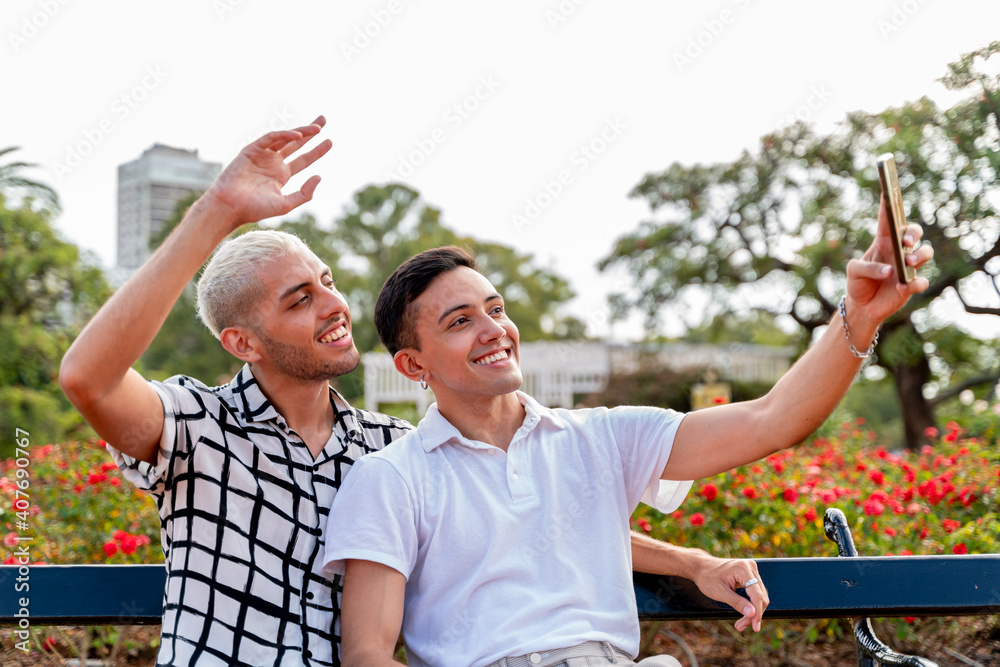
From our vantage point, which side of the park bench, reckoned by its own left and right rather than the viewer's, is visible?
front

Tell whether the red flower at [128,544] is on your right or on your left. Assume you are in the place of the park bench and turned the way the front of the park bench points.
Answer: on your right

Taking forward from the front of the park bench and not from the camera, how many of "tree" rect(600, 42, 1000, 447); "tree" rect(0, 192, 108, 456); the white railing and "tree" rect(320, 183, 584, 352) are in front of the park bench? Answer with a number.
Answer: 0

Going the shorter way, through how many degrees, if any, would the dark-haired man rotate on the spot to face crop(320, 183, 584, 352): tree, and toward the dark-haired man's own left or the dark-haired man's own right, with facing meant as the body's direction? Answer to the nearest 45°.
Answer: approximately 180°

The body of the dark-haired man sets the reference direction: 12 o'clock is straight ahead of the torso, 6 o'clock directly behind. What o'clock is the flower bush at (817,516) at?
The flower bush is roughly at 7 o'clock from the dark-haired man.

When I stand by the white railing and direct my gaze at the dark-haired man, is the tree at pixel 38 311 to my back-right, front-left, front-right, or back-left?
front-right

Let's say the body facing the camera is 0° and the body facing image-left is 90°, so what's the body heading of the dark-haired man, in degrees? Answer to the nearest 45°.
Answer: approximately 0°

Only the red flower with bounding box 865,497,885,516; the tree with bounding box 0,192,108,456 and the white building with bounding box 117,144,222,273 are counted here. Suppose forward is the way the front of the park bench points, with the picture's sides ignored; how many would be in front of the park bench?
0

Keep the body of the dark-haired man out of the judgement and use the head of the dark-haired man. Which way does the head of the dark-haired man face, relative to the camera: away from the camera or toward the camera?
toward the camera

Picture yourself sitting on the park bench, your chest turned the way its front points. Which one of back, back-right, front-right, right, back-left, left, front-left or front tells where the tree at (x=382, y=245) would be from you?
back

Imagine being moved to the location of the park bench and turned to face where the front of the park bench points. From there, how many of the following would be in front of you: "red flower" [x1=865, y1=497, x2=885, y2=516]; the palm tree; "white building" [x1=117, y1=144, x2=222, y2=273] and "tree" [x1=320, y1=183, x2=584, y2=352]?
0

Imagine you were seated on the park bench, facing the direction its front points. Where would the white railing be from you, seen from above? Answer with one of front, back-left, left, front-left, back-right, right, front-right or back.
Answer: back

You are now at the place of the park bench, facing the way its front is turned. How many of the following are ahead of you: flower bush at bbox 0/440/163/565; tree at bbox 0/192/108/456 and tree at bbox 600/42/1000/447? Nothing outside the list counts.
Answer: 0

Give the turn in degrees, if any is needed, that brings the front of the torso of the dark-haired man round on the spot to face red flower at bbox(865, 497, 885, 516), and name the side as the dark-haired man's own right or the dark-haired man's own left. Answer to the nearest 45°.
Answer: approximately 135° to the dark-haired man's own left

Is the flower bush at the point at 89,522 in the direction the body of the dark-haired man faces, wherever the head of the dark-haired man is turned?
no

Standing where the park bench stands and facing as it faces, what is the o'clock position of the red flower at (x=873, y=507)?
The red flower is roughly at 7 o'clock from the park bench.
